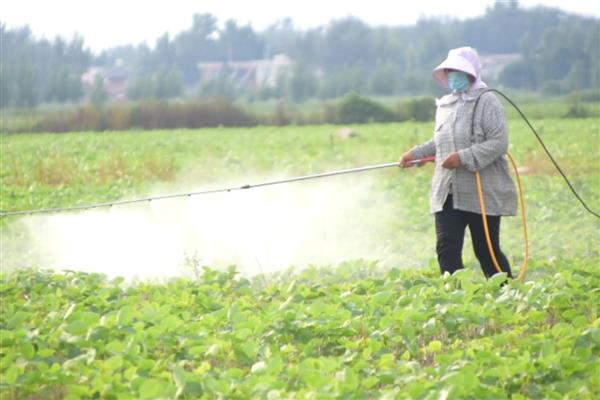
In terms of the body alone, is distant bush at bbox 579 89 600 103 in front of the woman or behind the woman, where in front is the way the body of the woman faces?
behind

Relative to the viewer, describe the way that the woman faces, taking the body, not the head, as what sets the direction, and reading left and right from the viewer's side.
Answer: facing the viewer and to the left of the viewer

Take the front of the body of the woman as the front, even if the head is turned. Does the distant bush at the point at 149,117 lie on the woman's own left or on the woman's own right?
on the woman's own right

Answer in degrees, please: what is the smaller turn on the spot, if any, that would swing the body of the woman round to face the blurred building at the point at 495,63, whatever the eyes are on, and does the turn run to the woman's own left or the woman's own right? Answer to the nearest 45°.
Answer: approximately 135° to the woman's own right

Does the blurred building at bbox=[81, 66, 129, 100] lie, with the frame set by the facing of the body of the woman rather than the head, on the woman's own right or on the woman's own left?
on the woman's own right

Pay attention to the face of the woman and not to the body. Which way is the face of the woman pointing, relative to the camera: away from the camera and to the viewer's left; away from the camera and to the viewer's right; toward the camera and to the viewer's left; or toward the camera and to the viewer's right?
toward the camera and to the viewer's left

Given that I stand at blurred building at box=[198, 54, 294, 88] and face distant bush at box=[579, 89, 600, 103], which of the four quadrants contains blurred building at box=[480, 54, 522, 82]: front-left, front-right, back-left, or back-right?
front-left

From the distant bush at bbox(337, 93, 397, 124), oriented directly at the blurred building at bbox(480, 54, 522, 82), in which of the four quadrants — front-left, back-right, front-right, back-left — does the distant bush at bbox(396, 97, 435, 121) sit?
front-right

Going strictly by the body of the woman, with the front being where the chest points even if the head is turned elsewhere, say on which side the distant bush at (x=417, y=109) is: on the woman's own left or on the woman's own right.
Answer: on the woman's own right

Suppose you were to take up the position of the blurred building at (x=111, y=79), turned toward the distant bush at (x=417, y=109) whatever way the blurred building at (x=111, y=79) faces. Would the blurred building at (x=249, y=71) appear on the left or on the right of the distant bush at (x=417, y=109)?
left

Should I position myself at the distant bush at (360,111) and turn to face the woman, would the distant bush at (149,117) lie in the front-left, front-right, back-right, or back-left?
front-right
